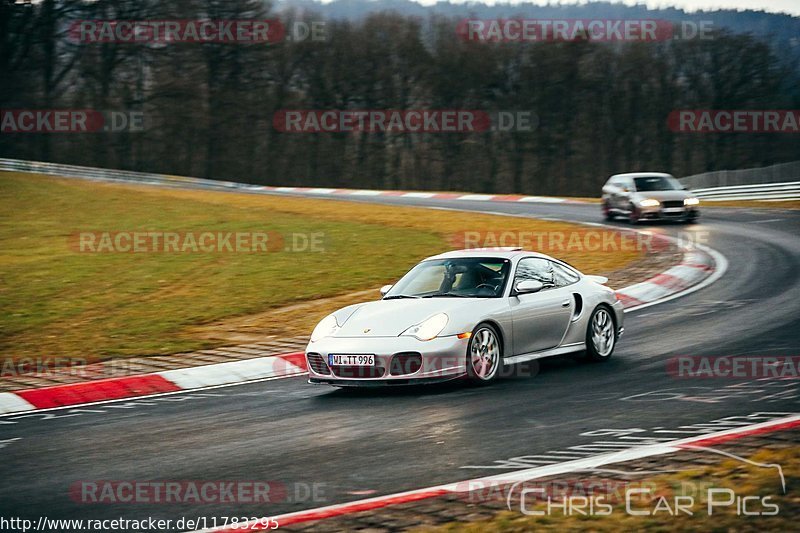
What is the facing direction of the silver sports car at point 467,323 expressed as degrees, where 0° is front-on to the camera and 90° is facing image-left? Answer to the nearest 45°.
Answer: approximately 45°

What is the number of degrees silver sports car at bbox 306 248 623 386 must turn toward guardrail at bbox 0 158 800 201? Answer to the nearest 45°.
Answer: approximately 135° to its right

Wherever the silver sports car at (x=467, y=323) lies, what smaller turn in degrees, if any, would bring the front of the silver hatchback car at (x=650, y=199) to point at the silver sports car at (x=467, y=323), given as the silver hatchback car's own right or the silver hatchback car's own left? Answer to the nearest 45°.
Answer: approximately 45° to the silver hatchback car's own right

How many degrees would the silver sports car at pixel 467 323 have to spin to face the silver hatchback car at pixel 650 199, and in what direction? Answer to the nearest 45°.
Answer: approximately 135° to its right

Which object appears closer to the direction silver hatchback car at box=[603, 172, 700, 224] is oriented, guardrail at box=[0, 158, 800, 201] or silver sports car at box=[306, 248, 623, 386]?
the silver sports car
